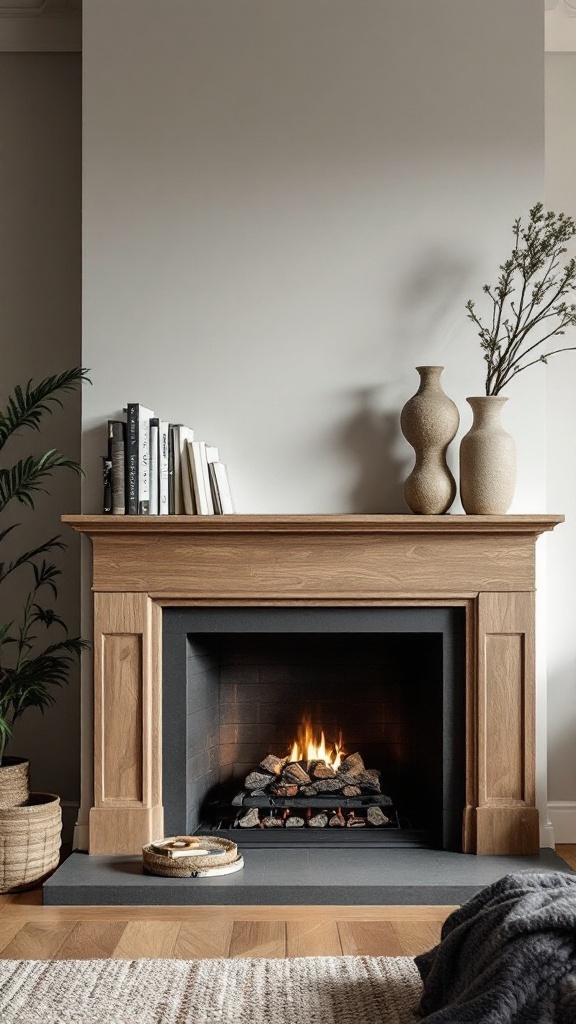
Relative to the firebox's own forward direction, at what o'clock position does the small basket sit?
The small basket is roughly at 1 o'clock from the firebox.

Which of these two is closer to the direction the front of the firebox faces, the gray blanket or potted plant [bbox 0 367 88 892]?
the gray blanket

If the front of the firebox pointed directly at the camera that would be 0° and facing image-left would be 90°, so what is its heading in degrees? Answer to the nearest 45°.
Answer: approximately 0°

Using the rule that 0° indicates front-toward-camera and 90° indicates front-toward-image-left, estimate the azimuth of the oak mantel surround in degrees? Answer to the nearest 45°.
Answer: approximately 0°

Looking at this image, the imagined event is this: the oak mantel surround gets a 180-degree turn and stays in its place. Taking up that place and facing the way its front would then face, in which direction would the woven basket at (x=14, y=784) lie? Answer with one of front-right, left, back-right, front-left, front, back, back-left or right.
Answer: left

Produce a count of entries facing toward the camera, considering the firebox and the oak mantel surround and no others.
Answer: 2

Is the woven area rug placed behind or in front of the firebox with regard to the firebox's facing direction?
in front
